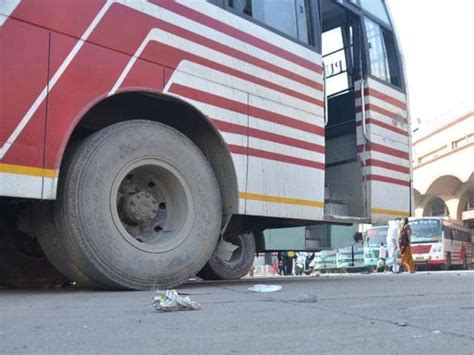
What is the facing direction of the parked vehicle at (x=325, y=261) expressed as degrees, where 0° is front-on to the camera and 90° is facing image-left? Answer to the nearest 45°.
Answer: approximately 45°

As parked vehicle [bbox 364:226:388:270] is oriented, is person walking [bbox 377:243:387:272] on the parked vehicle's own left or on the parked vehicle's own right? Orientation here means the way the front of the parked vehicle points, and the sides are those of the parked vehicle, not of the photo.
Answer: on the parked vehicle's own left

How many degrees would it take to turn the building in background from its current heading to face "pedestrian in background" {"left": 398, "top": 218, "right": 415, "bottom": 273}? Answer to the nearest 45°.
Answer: approximately 45° to its left

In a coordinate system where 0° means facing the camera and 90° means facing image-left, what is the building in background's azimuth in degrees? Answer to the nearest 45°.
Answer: approximately 45°

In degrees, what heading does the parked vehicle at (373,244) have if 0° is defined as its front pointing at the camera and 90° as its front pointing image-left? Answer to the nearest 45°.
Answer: approximately 45°
